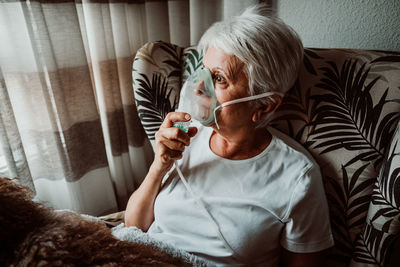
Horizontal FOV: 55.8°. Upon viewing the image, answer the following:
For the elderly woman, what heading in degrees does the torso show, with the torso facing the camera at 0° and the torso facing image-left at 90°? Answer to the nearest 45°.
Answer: approximately 45°
